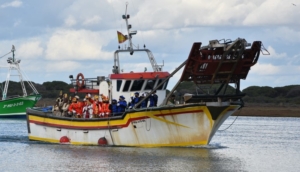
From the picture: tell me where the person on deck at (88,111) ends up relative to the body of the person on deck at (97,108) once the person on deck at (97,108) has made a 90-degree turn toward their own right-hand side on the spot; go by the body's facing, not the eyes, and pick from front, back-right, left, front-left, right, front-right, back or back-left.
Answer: front-right

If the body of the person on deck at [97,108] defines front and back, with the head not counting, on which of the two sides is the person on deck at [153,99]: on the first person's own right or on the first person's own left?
on the first person's own left

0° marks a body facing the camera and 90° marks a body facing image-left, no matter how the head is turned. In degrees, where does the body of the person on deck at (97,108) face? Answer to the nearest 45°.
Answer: approximately 0°
